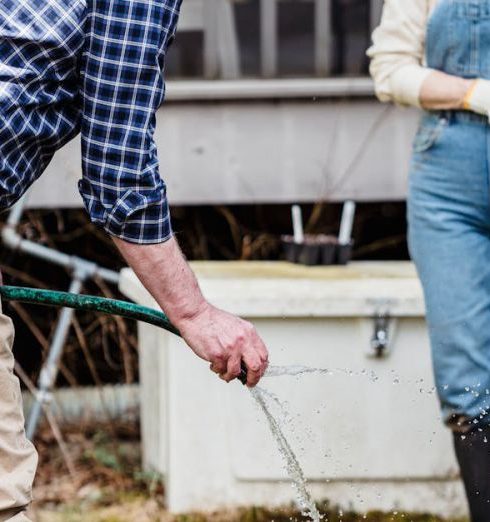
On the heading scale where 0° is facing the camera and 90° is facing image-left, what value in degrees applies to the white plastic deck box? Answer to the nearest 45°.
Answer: approximately 0°

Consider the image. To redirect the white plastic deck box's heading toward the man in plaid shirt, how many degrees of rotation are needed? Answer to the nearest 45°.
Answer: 0° — it already faces them
